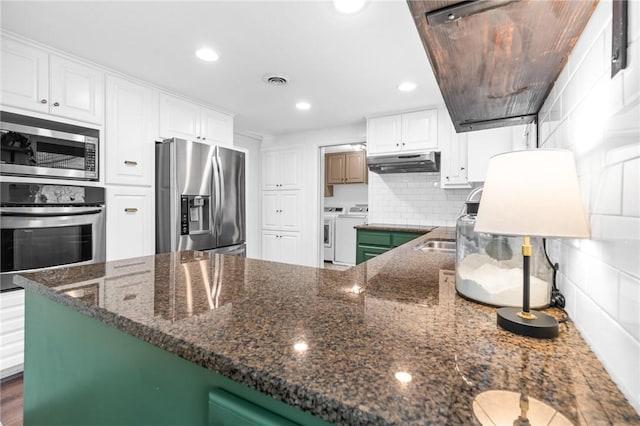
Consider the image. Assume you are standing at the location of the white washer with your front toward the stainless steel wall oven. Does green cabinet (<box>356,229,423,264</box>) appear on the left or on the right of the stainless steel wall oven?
left

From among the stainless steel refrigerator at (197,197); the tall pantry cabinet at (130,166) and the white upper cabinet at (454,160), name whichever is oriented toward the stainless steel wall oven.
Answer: the white upper cabinet

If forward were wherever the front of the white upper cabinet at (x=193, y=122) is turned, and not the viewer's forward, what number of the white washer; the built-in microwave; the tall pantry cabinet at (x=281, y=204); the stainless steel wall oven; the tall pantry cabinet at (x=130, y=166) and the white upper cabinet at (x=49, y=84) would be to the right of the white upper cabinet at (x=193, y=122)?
4

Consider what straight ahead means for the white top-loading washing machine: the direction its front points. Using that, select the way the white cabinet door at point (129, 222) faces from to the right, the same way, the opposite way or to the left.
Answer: to the left

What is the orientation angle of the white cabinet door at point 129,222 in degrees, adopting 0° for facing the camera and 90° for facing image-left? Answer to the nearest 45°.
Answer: approximately 315°

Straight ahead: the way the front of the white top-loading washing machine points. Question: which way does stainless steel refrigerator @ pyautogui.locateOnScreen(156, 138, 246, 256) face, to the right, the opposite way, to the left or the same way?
to the left

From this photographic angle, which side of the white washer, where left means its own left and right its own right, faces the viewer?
front

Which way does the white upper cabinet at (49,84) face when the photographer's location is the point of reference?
facing the viewer and to the right of the viewer

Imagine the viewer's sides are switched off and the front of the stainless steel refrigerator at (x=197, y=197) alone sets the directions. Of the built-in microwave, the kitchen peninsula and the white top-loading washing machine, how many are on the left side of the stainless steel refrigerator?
1

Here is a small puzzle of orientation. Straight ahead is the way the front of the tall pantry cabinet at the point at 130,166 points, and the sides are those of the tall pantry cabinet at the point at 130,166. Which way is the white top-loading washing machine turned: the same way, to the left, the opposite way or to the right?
to the right

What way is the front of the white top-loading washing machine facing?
toward the camera

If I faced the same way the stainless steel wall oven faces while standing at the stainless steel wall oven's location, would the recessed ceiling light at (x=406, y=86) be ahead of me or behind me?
ahead

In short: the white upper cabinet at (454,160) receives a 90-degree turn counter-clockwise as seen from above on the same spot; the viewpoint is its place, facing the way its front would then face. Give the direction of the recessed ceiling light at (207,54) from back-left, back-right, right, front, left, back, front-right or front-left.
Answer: right

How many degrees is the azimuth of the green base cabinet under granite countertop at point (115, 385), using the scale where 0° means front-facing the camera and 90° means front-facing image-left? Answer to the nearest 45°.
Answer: approximately 45°

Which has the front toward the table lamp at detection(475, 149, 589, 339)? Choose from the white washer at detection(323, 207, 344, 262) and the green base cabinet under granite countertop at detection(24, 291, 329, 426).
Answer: the white washer

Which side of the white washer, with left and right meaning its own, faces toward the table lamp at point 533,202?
front

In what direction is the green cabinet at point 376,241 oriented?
toward the camera

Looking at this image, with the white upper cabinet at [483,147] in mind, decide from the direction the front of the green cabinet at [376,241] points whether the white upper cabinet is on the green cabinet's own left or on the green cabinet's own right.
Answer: on the green cabinet's own left

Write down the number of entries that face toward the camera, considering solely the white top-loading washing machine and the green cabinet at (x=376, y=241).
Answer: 2

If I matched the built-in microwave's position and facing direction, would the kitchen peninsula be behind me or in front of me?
in front
